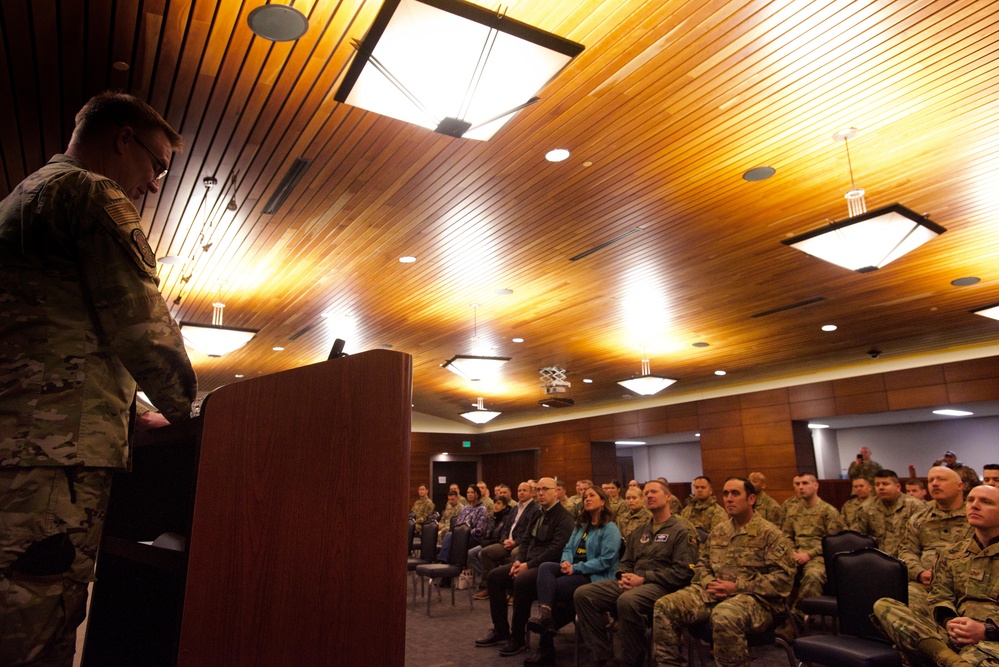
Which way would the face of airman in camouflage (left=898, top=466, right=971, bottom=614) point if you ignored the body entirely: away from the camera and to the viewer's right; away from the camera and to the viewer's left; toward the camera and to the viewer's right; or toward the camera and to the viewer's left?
toward the camera and to the viewer's left

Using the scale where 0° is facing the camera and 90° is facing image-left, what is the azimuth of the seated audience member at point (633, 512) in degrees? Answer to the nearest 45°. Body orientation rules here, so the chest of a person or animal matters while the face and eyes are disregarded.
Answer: approximately 45°

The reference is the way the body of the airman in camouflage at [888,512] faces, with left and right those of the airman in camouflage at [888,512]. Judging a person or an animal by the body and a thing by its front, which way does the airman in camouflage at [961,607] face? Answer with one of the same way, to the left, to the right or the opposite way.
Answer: the same way

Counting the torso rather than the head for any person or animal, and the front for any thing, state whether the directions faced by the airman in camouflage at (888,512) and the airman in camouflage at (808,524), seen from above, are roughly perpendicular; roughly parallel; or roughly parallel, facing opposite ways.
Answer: roughly parallel

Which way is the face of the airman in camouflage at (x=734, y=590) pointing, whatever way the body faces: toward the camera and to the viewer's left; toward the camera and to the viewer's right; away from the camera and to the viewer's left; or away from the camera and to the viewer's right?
toward the camera and to the viewer's left

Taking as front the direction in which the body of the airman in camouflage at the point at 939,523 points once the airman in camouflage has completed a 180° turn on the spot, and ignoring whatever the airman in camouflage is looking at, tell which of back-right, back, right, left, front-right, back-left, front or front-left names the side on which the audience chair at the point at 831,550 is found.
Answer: back

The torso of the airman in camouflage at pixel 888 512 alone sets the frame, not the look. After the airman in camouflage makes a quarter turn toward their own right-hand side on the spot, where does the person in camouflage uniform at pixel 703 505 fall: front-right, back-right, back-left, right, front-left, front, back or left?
front-left

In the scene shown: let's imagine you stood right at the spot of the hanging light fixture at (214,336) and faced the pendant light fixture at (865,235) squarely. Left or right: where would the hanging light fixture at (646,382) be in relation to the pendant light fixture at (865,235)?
left

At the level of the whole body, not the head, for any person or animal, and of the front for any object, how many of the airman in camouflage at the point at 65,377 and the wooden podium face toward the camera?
0

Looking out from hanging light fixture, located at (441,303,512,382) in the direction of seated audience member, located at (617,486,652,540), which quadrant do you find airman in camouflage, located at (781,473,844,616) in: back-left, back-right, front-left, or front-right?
front-left

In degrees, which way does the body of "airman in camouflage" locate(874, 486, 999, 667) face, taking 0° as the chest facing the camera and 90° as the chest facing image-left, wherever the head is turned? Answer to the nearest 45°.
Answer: approximately 45°

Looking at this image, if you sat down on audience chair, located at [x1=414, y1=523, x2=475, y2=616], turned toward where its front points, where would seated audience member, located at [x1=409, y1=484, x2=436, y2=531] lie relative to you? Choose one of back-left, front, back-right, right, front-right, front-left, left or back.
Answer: back-right

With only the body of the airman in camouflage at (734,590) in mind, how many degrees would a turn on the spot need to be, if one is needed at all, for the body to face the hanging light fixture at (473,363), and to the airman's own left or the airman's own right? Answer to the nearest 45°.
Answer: approximately 90° to the airman's own right

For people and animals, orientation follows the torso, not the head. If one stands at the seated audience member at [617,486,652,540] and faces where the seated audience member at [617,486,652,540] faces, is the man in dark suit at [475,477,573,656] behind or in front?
in front

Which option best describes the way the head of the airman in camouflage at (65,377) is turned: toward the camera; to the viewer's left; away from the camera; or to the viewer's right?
to the viewer's right

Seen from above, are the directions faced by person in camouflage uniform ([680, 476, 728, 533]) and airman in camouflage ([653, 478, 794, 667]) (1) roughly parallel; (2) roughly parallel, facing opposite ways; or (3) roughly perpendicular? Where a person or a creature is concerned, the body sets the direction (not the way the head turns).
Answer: roughly parallel

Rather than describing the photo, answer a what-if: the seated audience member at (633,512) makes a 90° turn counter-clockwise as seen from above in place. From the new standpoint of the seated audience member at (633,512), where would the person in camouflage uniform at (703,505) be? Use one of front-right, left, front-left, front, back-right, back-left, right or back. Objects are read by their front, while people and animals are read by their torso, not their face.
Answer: left

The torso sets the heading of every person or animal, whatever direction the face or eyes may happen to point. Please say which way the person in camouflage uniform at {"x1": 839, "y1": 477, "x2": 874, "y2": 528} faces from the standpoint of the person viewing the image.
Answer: facing the viewer and to the left of the viewer

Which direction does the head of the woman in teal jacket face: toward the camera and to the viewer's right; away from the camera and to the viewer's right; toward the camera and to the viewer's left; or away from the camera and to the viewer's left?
toward the camera and to the viewer's left

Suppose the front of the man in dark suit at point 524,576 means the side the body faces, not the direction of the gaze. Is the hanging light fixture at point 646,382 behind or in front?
behind
